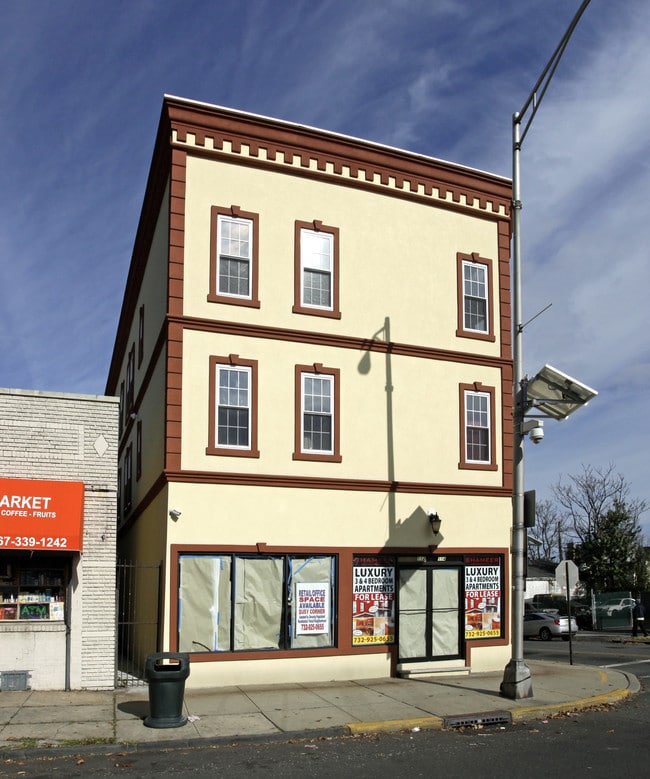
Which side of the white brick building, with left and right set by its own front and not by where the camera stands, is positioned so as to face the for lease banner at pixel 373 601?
left

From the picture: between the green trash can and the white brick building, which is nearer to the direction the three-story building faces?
the green trash can

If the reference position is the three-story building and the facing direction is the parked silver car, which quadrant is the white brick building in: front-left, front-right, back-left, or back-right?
back-left

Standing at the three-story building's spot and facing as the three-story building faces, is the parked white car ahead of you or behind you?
behind

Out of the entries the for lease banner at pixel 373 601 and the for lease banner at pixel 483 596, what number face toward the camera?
2

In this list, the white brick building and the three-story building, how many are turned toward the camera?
2
